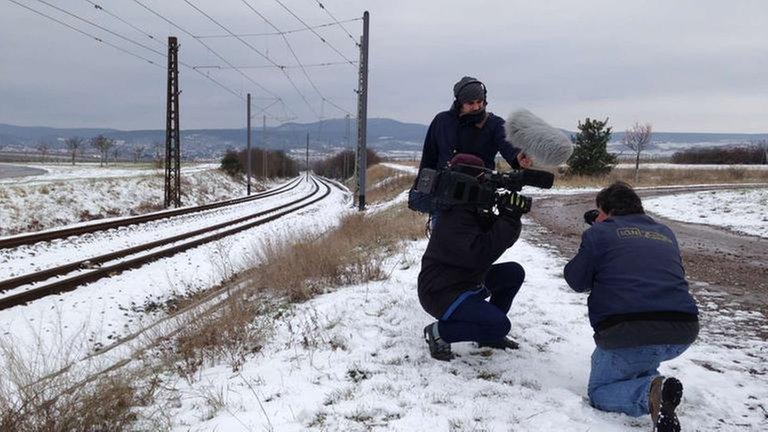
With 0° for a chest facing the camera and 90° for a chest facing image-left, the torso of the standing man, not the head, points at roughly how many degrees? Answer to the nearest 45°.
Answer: approximately 315°

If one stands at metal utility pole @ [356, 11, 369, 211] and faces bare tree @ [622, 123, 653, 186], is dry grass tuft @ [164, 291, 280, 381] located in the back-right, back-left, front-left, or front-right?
back-right

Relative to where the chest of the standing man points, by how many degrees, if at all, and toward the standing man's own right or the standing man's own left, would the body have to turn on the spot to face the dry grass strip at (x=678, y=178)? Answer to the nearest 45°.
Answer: approximately 135° to the standing man's own left

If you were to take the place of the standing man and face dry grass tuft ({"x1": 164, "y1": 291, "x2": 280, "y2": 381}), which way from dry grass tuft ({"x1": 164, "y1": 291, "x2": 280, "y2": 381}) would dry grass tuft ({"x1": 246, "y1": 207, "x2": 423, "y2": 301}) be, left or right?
right

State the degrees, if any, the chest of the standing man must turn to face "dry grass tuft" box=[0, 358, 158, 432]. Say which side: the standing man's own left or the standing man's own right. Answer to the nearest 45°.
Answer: approximately 90° to the standing man's own right

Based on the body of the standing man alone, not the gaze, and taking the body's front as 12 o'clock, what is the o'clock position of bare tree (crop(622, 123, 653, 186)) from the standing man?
The bare tree is roughly at 8 o'clock from the standing man.

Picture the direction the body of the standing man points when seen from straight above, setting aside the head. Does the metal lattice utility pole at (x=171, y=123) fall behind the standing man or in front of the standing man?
behind
